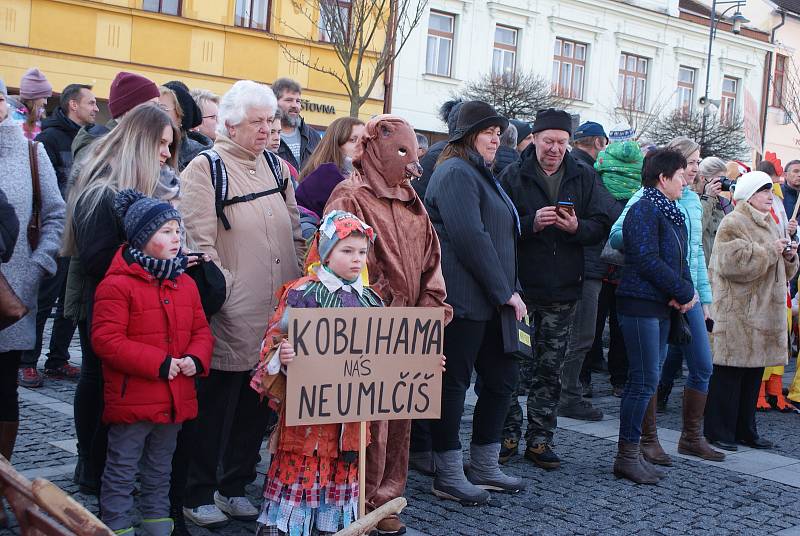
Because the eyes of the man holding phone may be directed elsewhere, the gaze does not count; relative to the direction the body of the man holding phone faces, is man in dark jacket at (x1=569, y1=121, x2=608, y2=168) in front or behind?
behind

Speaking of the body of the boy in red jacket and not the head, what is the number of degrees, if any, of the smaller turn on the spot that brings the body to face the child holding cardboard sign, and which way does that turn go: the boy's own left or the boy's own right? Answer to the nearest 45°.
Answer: approximately 45° to the boy's own left

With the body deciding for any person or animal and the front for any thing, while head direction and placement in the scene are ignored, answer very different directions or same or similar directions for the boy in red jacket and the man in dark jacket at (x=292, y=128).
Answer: same or similar directions

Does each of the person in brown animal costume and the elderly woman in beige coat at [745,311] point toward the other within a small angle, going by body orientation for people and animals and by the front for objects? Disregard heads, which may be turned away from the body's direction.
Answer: no

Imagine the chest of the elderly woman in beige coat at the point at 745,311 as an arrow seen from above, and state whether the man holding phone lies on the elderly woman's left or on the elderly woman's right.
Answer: on the elderly woman's right

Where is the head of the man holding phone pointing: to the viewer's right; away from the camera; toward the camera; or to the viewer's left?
toward the camera

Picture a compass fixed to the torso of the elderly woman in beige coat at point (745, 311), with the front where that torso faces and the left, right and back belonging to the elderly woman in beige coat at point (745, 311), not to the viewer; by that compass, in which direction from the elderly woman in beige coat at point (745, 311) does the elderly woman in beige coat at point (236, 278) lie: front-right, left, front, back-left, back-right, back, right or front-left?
right

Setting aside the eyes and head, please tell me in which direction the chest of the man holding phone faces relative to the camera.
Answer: toward the camera

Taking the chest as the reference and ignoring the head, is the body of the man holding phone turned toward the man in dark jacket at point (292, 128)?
no

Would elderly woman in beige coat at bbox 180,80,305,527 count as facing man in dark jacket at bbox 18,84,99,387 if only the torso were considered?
no

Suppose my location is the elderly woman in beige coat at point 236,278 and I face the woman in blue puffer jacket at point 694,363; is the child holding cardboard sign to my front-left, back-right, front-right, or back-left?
front-right

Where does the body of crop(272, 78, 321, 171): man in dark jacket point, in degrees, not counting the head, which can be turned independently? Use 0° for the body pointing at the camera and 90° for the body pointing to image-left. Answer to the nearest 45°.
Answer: approximately 315°

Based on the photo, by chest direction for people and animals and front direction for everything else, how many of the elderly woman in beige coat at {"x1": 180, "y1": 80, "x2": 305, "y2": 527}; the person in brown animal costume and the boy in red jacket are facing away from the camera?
0

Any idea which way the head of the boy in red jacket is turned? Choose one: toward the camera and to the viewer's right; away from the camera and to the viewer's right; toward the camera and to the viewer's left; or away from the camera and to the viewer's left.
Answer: toward the camera and to the viewer's right

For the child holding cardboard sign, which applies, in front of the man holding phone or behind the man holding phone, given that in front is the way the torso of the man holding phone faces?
in front

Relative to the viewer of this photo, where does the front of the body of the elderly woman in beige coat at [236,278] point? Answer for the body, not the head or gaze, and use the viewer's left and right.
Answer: facing the viewer and to the right of the viewer

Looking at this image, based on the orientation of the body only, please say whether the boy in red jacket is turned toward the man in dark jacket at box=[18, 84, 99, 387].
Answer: no

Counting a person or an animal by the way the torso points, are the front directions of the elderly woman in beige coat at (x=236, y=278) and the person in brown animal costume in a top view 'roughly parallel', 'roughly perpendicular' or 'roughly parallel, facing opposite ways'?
roughly parallel

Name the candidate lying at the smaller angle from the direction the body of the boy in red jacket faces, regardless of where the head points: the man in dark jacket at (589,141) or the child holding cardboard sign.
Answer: the child holding cardboard sign

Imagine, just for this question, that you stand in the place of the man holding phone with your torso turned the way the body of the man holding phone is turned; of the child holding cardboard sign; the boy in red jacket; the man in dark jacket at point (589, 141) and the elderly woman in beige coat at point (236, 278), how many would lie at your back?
1

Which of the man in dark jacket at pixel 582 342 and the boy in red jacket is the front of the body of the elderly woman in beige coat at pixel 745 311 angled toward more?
the boy in red jacket
